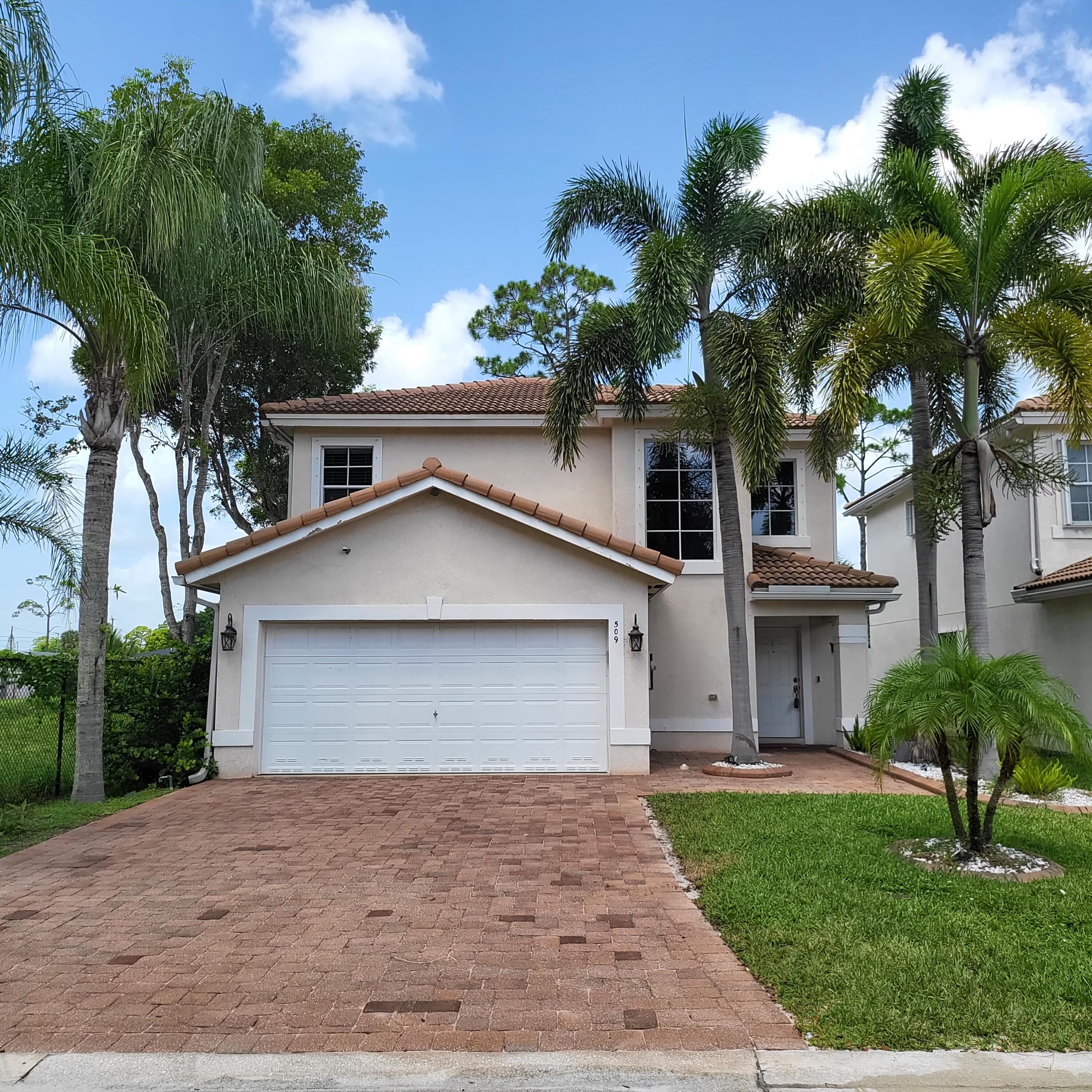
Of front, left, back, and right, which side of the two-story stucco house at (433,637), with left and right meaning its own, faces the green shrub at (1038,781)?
left

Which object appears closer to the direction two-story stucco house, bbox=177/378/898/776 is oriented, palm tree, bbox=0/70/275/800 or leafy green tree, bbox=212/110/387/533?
the palm tree

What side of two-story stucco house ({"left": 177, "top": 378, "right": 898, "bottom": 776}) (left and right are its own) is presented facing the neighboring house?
left

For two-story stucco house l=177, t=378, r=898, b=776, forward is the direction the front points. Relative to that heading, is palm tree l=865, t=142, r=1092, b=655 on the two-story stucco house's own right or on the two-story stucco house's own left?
on the two-story stucco house's own left

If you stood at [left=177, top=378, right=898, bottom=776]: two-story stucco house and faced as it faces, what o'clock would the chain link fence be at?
The chain link fence is roughly at 3 o'clock from the two-story stucco house.

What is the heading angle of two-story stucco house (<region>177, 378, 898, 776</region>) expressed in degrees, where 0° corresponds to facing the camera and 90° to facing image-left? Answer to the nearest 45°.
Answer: approximately 0°

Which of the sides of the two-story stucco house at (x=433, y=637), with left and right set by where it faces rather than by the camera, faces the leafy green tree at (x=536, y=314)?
back

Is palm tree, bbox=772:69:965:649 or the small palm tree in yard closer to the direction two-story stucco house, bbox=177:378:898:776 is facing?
the small palm tree in yard

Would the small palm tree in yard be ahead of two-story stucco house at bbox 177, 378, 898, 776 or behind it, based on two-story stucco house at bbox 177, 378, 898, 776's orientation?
ahead

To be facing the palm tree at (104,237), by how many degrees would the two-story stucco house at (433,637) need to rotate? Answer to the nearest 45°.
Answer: approximately 45° to its right
